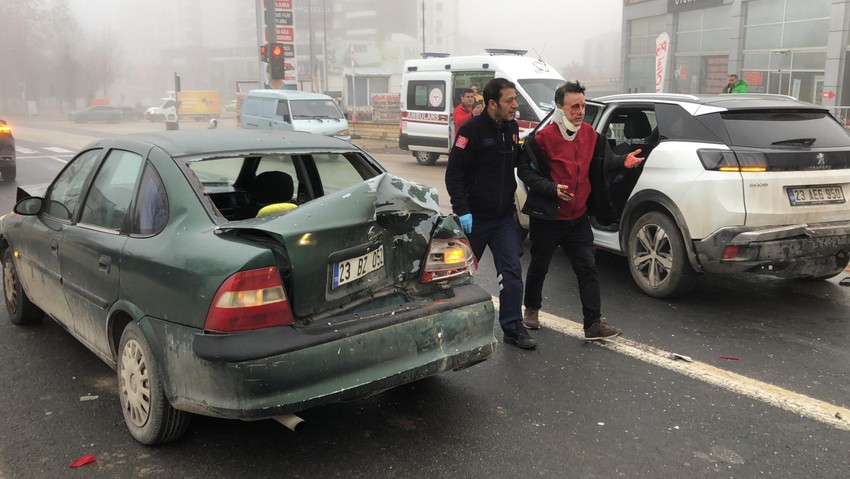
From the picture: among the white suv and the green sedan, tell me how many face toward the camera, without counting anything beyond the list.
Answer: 0

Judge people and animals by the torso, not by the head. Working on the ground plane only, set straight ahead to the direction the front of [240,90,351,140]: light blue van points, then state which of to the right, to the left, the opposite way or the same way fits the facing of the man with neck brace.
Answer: the same way

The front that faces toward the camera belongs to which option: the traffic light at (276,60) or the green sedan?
the traffic light

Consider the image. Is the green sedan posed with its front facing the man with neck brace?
no

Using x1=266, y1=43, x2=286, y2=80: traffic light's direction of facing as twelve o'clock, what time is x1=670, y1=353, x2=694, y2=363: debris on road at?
The debris on road is roughly at 12 o'clock from the traffic light.

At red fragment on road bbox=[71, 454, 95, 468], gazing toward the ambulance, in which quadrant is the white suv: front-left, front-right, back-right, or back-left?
front-right

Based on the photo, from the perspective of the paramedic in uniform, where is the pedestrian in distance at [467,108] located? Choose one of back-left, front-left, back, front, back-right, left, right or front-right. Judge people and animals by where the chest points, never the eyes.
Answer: back-left

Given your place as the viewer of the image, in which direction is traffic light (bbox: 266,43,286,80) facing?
facing the viewer

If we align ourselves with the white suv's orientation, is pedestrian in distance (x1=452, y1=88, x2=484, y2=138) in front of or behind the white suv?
in front

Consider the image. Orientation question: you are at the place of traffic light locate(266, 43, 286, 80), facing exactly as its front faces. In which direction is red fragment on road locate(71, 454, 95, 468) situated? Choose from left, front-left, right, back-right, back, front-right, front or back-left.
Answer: front

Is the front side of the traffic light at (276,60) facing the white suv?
yes

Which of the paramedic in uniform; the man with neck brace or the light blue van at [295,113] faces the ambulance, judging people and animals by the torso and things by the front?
the light blue van

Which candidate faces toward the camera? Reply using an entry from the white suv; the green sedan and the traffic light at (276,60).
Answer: the traffic light

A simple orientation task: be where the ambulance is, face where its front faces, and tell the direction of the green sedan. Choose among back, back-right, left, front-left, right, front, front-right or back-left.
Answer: front-right

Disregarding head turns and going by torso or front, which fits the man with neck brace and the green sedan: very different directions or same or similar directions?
very different directions

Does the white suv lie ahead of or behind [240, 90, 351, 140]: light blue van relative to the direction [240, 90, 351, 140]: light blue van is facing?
ahead

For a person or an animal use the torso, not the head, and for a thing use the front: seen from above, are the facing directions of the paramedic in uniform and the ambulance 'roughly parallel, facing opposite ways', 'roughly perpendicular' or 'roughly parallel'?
roughly parallel

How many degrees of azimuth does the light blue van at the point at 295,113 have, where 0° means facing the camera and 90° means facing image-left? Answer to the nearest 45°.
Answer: approximately 315°

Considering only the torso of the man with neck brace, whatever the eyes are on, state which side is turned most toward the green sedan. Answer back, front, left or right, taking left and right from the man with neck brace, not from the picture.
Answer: right
